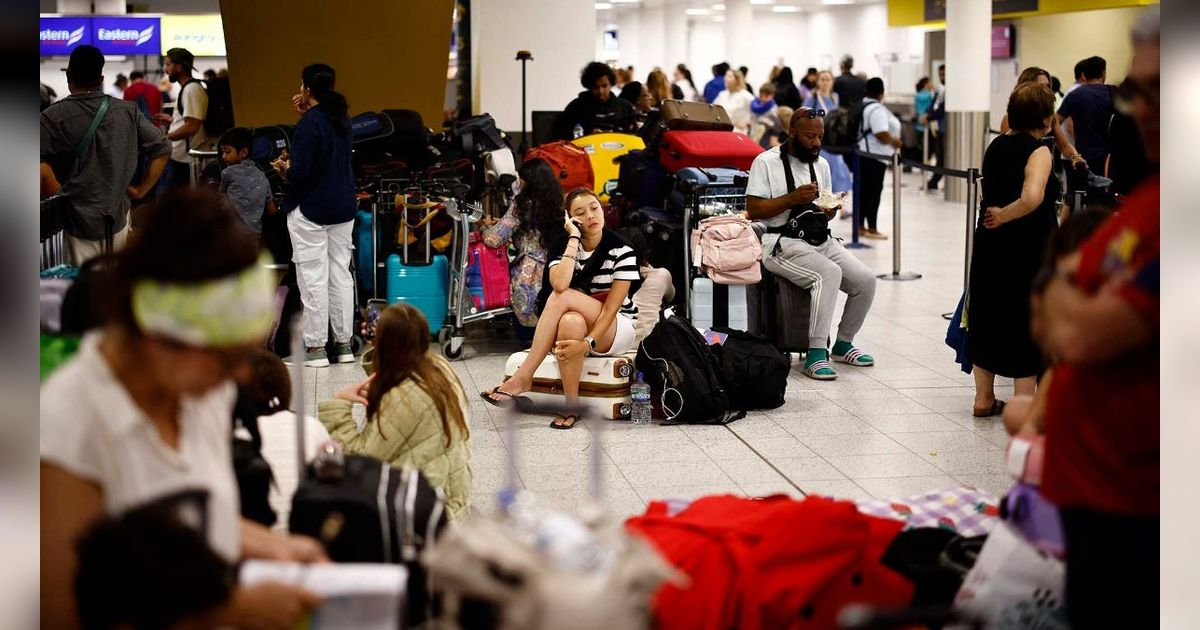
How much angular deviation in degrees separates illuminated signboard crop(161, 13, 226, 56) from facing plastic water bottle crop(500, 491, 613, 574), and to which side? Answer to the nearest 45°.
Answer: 0° — it already faces it

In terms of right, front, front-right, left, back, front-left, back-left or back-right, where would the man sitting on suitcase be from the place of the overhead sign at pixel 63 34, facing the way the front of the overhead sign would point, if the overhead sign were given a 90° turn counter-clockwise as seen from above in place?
right

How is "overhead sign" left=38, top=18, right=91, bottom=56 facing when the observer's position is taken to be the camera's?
facing the viewer

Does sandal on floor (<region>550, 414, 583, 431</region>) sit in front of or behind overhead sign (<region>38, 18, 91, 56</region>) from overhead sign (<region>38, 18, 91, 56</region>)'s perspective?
in front

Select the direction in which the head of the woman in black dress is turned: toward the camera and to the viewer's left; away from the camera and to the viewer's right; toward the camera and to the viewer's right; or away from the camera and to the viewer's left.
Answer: away from the camera and to the viewer's right

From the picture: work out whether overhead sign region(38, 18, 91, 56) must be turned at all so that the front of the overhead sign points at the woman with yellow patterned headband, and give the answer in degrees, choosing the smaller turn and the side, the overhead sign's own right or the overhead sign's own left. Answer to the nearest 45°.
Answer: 0° — it already faces them

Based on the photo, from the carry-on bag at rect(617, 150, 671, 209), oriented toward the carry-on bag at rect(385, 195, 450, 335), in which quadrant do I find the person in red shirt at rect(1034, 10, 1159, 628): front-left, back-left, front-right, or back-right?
front-left

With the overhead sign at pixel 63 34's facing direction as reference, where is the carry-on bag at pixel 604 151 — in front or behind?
in front

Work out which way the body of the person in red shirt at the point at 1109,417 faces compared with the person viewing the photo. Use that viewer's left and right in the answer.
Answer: facing to the left of the viewer
